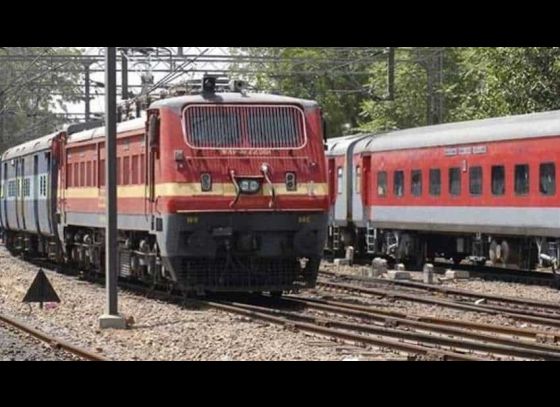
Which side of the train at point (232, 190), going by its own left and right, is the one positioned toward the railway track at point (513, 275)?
left

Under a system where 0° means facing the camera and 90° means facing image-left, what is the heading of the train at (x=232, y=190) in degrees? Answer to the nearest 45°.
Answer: approximately 315°

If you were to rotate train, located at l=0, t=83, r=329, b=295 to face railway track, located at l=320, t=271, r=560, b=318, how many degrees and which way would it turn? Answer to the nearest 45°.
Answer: approximately 45° to its left

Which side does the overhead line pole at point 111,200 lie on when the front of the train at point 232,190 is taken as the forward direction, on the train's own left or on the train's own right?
on the train's own right

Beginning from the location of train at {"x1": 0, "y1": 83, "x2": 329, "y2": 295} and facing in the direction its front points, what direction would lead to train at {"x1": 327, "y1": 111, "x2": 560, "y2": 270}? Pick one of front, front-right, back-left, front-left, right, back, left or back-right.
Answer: left

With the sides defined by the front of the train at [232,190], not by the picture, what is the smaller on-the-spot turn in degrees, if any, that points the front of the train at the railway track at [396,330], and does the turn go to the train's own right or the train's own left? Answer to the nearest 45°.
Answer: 0° — it already faces it

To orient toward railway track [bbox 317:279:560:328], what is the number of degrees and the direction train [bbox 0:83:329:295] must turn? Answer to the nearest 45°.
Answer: approximately 45° to its left
